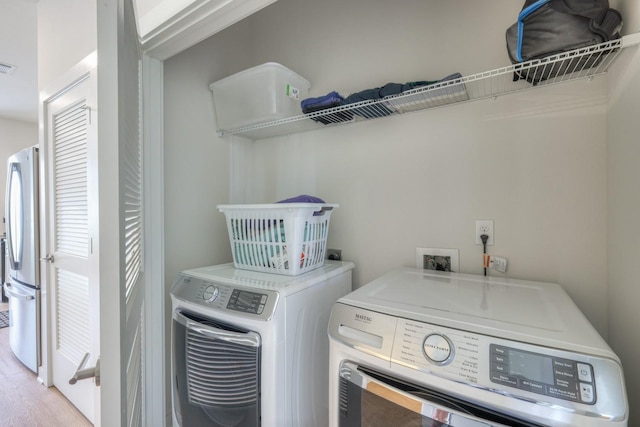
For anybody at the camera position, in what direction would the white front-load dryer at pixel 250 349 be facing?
facing the viewer and to the left of the viewer

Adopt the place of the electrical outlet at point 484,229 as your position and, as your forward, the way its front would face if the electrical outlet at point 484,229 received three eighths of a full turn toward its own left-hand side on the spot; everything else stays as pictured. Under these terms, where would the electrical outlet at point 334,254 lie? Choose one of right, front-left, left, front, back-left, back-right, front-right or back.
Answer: back-left

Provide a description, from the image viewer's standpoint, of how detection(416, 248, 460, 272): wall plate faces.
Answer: facing the viewer

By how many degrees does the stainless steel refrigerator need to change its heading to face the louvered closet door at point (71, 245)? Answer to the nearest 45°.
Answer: approximately 45° to its left

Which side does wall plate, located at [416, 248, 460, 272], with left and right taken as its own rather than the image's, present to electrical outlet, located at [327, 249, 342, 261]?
right

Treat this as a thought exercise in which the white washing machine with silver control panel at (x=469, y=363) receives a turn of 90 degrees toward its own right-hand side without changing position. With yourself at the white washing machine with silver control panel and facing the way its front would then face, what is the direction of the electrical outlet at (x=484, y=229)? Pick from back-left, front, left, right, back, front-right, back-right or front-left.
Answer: right

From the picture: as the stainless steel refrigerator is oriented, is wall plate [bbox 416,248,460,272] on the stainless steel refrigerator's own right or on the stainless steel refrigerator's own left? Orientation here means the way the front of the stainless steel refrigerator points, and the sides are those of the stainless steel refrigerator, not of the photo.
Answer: on the stainless steel refrigerator's own left

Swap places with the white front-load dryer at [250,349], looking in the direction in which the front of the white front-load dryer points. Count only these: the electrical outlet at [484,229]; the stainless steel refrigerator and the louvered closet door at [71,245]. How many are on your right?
2

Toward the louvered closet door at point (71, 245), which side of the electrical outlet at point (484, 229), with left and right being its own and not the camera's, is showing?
right

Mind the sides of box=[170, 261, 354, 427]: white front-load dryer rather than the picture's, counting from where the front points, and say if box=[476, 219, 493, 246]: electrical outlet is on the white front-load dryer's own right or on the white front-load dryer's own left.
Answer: on the white front-load dryer's own left
